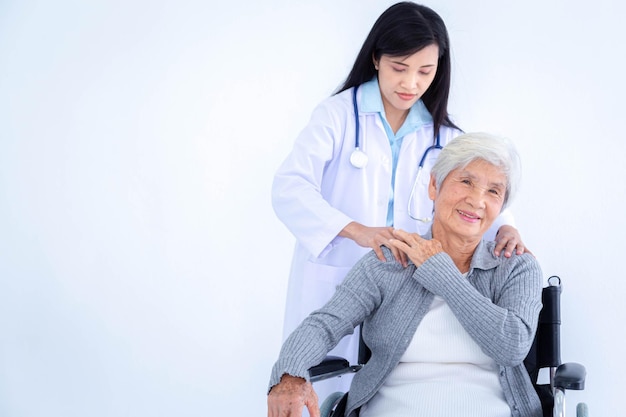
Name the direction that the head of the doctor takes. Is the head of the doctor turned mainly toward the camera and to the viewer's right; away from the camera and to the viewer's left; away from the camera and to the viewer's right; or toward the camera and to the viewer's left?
toward the camera and to the viewer's right

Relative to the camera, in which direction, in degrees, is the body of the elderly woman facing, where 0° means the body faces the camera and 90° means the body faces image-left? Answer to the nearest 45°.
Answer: approximately 0°
